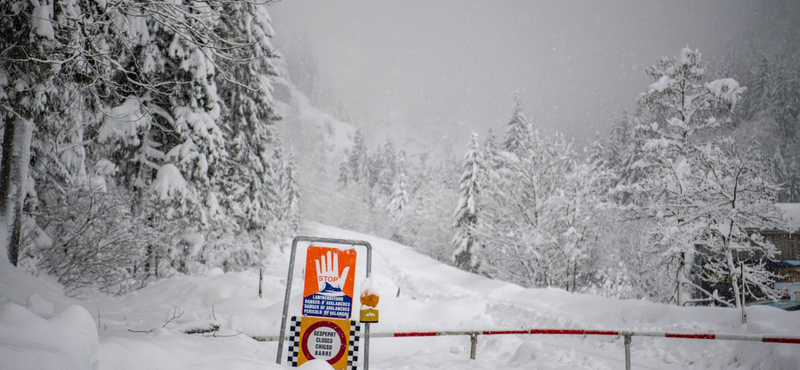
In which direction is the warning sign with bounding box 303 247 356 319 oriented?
toward the camera

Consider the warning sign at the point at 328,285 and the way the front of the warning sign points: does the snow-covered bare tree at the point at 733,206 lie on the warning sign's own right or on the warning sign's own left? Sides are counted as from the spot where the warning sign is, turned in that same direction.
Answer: on the warning sign's own left

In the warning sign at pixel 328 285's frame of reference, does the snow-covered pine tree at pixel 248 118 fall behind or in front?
behind

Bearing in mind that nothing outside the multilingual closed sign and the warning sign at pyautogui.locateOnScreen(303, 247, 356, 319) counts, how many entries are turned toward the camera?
2

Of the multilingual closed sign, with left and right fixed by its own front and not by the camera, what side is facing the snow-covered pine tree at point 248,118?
back

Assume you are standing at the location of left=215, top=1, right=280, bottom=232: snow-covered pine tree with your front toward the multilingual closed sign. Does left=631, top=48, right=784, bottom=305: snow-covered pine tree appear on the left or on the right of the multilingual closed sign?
left
